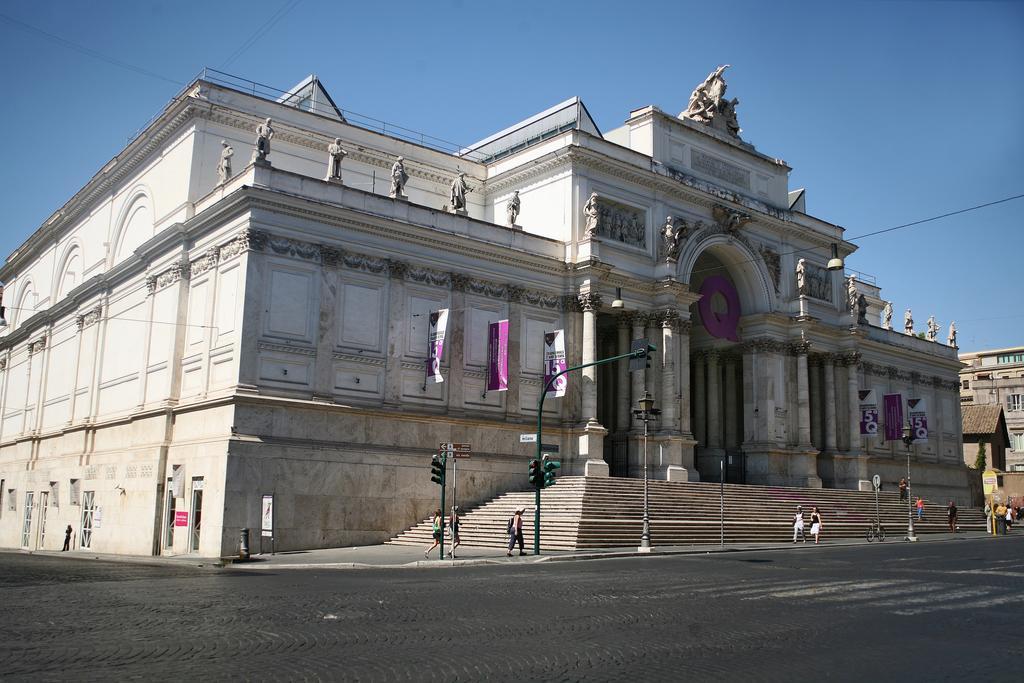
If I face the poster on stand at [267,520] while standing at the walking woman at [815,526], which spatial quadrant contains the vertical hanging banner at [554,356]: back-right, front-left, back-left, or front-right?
front-right

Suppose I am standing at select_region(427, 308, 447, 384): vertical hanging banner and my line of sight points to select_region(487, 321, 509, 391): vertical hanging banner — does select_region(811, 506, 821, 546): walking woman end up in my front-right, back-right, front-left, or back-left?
front-right

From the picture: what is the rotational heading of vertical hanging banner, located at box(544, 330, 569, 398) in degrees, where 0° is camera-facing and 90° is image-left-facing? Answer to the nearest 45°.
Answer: approximately 315°

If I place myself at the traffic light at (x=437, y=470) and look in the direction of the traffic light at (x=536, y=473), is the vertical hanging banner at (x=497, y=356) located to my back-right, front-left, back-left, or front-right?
front-left

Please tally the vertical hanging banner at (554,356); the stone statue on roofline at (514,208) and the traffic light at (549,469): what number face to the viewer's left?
0

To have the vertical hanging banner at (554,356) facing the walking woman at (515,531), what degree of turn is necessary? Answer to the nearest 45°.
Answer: approximately 45° to its right

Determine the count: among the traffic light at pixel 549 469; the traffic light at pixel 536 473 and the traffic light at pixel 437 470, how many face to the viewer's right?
1

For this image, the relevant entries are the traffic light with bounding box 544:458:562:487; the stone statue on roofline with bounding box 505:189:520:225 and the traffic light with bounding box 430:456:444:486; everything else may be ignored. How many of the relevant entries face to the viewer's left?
1
